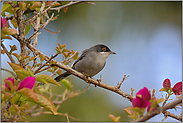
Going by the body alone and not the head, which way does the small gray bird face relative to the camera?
to the viewer's right

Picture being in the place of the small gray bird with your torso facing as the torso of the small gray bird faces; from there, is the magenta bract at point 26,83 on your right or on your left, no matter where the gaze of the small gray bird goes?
on your right

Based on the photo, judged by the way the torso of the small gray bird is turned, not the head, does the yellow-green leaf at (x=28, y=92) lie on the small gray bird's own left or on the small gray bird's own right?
on the small gray bird's own right
